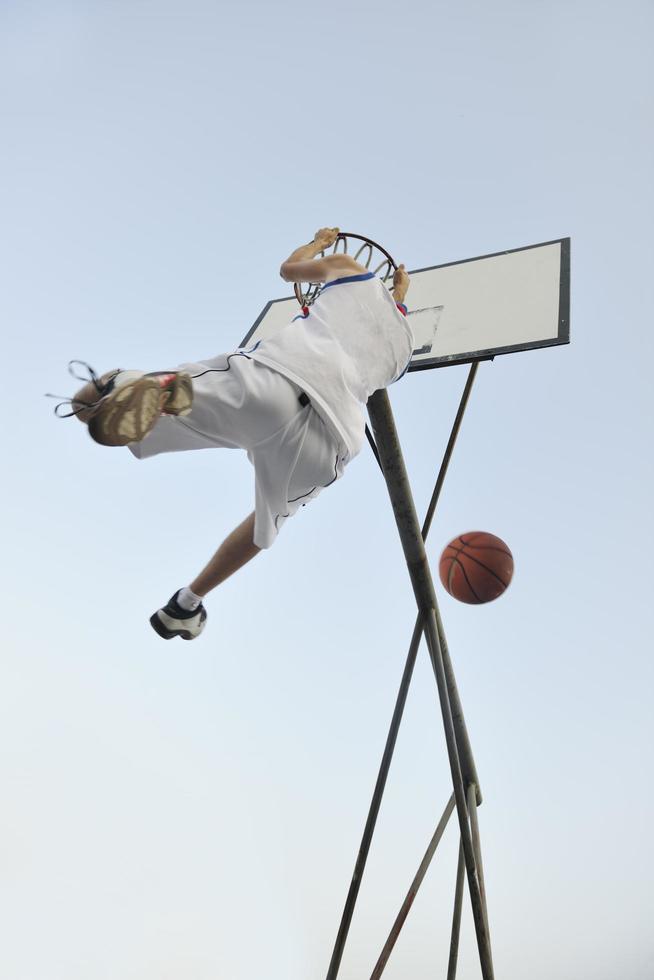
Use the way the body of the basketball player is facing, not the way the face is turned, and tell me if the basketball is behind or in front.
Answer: in front

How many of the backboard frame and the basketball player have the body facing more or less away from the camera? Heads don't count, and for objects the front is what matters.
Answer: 1

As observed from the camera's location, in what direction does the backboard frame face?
facing the viewer and to the left of the viewer

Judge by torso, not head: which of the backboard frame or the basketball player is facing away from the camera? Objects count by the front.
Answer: the basketball player

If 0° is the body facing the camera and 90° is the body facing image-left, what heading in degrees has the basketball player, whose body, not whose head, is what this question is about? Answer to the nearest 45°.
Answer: approximately 180°
